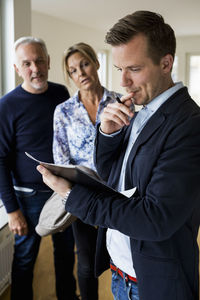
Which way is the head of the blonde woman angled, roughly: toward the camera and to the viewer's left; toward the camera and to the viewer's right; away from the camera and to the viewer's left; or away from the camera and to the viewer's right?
toward the camera and to the viewer's right

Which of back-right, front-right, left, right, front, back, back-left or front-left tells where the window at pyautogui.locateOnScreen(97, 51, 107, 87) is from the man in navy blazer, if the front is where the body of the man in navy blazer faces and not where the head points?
back-right

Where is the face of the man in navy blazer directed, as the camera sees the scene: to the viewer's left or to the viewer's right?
to the viewer's left

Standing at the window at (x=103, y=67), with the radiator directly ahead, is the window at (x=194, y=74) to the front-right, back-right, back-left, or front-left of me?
back-left

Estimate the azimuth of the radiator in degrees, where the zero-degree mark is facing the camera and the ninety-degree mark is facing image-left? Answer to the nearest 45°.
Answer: approximately 270°

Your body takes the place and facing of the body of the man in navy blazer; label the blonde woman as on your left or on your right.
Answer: on your right

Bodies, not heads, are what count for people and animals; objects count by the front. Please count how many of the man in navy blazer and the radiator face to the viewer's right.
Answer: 1

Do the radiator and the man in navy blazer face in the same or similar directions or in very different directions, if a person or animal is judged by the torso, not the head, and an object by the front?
very different directions

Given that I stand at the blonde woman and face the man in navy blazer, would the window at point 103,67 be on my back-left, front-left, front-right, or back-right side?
back-left
